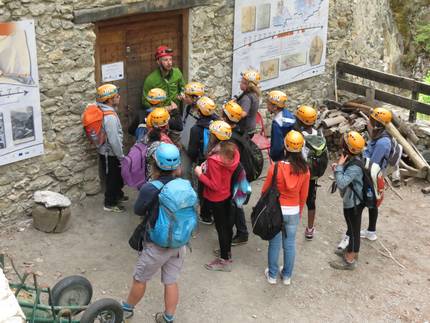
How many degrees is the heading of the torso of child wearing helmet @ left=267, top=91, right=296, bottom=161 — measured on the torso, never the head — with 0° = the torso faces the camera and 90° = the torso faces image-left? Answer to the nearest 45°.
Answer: approximately 90°

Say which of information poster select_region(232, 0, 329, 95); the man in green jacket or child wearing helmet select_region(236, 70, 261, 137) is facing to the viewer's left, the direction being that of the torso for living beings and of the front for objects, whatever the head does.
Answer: the child wearing helmet

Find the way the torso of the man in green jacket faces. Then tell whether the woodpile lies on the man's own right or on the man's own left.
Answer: on the man's own left

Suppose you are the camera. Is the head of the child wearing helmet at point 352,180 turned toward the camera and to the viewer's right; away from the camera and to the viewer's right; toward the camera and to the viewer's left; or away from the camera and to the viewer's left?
away from the camera and to the viewer's left

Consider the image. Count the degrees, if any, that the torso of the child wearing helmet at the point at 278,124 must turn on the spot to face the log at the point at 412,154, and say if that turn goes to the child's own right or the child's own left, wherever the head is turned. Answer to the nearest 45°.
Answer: approximately 135° to the child's own right

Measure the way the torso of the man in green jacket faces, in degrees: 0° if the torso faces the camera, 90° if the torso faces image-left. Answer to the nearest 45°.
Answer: approximately 315°

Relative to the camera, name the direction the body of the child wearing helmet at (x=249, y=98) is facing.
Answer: to the viewer's left

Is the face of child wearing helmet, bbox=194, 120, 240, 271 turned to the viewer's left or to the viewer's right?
to the viewer's left

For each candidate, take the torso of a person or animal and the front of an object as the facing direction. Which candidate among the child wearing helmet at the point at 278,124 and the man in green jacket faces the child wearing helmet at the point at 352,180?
the man in green jacket

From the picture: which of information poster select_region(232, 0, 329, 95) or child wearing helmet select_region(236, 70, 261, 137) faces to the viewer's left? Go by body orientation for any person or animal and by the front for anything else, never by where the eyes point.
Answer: the child wearing helmet

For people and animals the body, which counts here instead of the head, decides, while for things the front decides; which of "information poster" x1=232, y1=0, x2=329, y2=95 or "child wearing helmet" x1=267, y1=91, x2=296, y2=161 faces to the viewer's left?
the child wearing helmet

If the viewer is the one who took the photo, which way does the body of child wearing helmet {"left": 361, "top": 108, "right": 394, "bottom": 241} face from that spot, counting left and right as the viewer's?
facing to the left of the viewer
